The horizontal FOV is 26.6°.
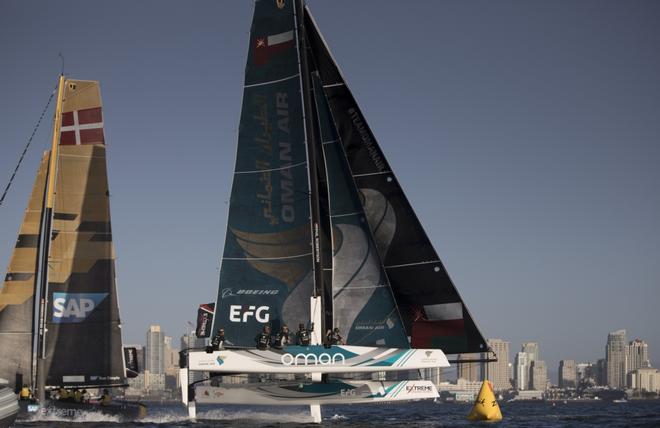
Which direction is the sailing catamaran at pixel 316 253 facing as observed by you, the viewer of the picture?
facing to the right of the viewer

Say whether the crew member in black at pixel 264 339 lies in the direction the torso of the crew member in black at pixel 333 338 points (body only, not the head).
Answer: no
